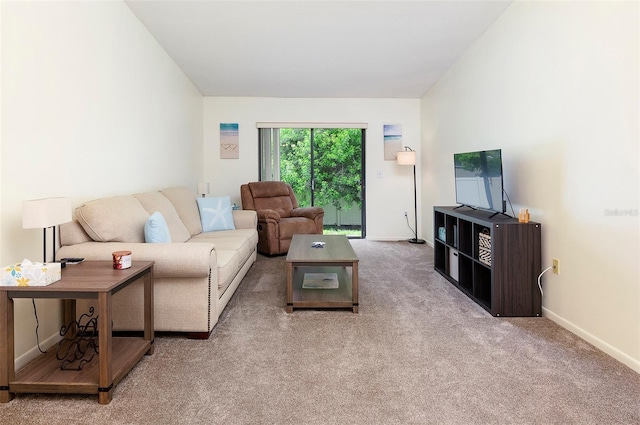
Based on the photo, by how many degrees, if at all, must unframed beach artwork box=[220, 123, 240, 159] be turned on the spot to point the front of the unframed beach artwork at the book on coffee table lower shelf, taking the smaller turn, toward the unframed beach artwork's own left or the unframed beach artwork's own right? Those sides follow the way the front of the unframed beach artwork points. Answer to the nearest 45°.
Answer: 0° — it already faces it

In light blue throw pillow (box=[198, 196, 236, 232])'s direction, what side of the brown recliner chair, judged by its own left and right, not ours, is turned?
right

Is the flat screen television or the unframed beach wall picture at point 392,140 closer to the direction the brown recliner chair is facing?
the flat screen television

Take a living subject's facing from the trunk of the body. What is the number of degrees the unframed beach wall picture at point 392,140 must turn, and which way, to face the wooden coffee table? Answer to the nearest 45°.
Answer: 0° — it already faces it

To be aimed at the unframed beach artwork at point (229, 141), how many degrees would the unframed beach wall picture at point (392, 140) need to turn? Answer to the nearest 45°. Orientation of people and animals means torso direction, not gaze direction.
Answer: approximately 90° to its right

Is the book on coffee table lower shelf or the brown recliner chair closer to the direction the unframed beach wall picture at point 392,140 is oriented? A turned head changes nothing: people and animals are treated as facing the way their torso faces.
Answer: the book on coffee table lower shelf

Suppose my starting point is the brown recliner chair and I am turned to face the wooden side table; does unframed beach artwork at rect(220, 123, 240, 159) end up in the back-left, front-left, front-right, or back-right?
back-right

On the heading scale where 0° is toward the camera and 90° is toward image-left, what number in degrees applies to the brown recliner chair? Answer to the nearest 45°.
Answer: approximately 315°

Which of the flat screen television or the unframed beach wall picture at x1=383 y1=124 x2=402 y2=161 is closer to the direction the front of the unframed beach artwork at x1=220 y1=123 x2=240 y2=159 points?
the flat screen television

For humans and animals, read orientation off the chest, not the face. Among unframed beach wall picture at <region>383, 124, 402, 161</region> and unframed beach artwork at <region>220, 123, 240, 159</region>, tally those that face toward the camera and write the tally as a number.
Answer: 2

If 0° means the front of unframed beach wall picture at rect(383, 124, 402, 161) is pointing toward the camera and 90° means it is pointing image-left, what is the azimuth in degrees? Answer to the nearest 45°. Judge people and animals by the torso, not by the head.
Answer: approximately 0°

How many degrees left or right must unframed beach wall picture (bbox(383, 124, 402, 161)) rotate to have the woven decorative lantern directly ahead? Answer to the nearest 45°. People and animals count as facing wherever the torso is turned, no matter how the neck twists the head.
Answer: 0° — it already faces it
